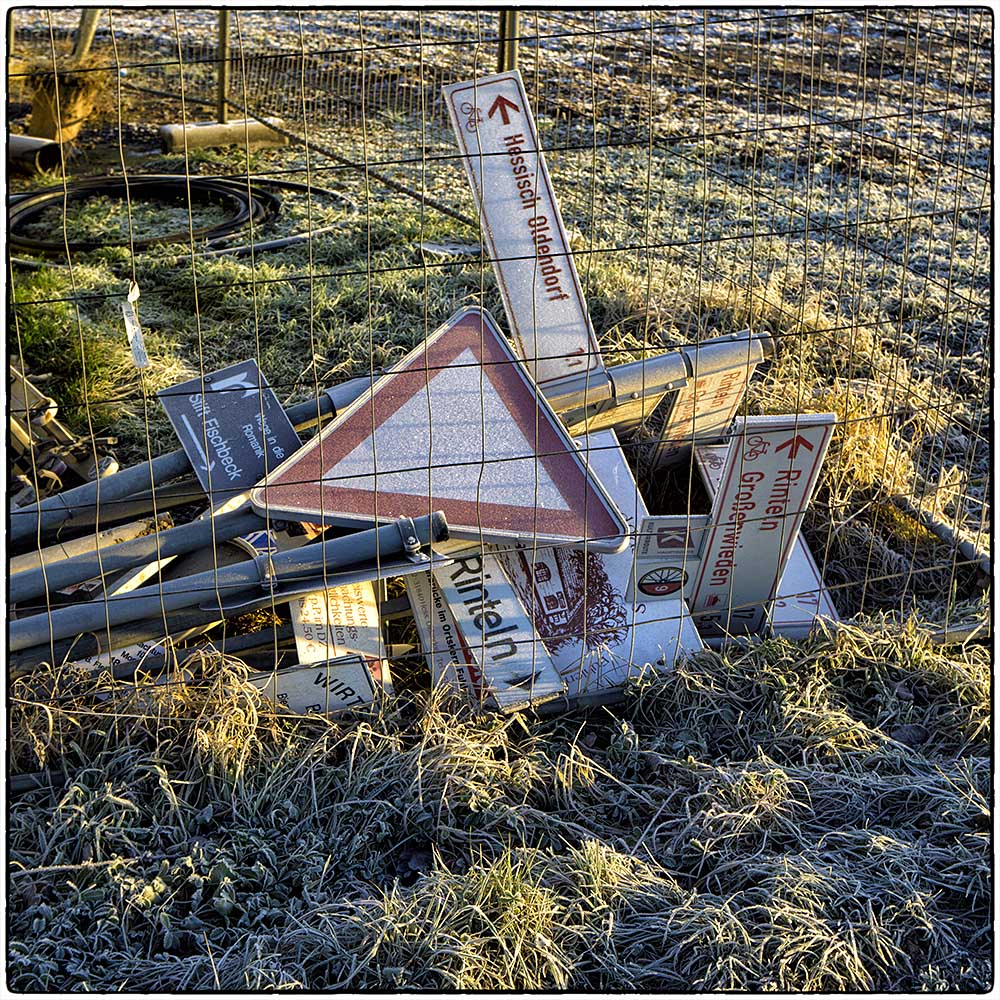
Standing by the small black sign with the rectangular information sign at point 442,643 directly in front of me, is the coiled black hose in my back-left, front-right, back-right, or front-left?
back-left

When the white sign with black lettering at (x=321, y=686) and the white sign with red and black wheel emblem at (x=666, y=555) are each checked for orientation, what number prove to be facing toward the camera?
2

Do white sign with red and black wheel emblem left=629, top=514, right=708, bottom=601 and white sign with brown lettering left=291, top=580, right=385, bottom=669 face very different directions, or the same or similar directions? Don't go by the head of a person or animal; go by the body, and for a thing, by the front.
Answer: same or similar directions

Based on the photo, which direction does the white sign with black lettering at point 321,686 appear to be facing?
toward the camera

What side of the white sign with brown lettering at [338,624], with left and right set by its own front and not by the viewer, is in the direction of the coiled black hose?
back

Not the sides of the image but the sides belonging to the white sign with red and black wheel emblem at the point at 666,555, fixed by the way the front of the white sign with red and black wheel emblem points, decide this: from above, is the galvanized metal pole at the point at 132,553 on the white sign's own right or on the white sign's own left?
on the white sign's own right

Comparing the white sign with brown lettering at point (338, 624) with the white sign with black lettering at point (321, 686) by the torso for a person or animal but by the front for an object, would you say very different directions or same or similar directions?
same or similar directions

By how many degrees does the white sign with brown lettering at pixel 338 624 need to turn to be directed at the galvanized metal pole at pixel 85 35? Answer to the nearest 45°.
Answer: approximately 180°

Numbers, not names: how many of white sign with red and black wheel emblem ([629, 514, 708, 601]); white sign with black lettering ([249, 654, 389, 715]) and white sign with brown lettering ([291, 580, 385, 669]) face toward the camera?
3

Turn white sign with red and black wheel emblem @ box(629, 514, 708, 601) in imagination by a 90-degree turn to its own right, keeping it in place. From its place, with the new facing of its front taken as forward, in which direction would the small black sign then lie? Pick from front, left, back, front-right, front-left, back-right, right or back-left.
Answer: front
